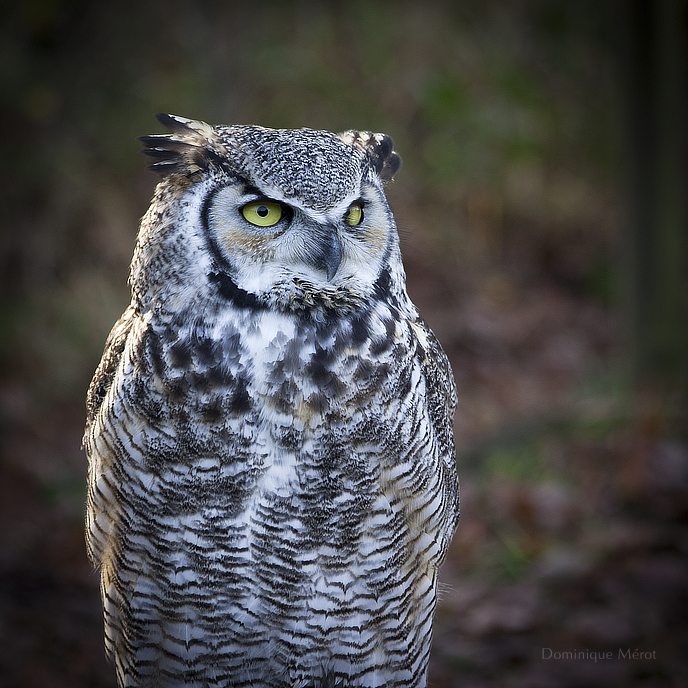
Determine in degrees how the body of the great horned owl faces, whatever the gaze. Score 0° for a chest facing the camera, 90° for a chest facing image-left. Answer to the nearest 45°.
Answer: approximately 0°
